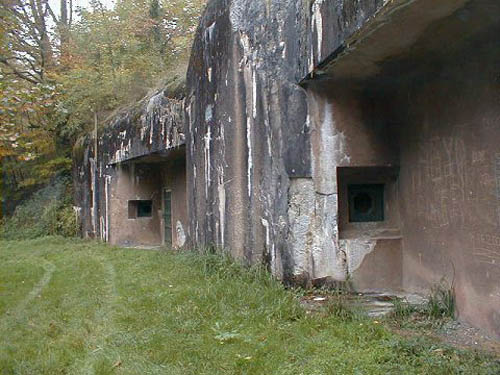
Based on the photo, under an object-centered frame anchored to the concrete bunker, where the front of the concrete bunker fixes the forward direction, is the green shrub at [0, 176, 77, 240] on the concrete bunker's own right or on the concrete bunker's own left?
on the concrete bunker's own right

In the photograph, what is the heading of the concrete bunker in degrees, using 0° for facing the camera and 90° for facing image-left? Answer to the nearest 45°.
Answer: approximately 45°
